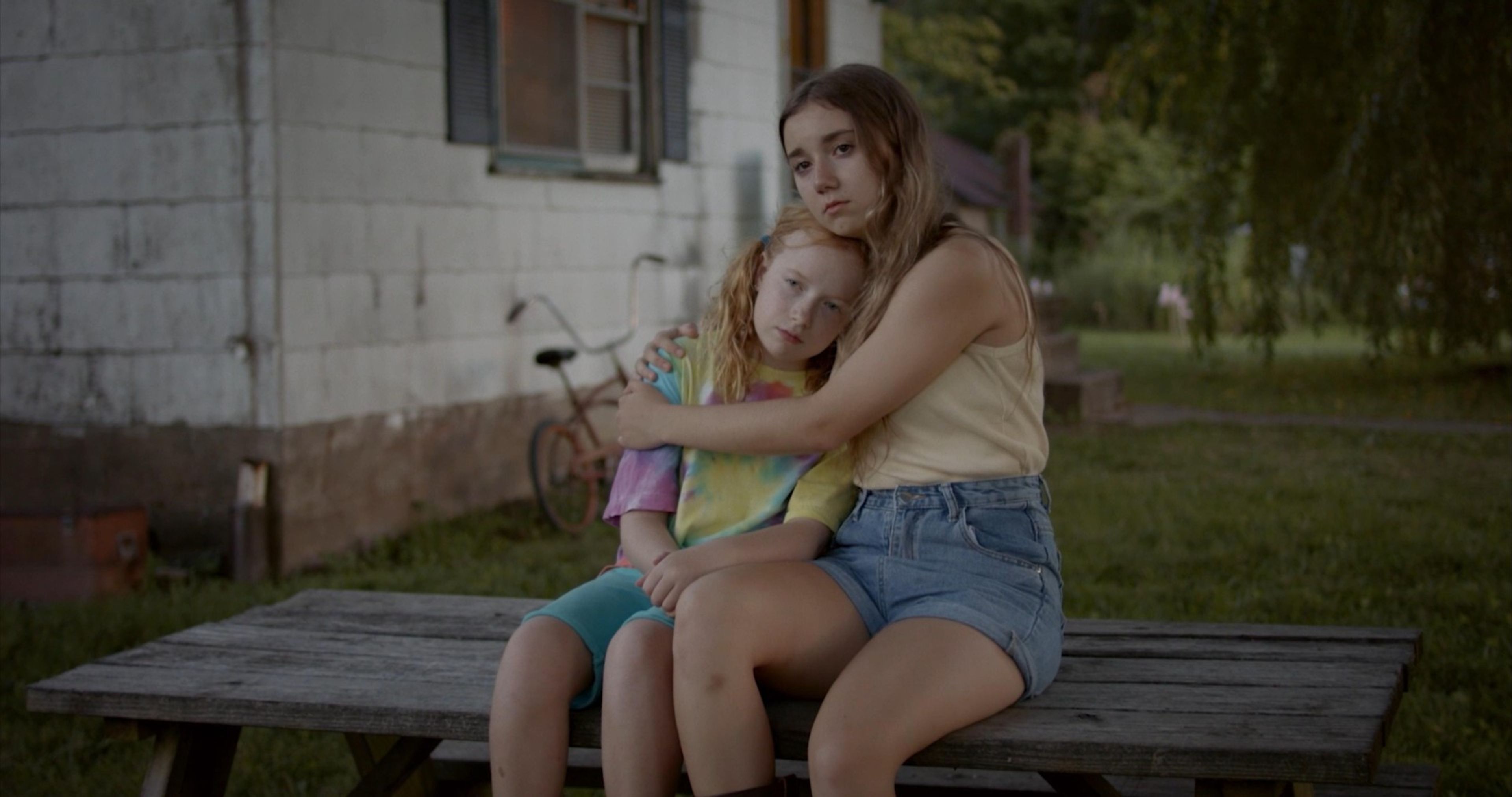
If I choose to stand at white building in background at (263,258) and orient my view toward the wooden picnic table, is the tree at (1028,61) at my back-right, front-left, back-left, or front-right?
back-left

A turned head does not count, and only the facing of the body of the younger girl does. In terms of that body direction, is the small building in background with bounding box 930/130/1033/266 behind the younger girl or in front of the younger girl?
behind

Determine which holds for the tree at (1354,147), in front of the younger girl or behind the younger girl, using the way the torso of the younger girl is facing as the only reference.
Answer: behind

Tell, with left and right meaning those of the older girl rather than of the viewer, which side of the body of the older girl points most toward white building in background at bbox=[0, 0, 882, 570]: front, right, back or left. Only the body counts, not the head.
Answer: right

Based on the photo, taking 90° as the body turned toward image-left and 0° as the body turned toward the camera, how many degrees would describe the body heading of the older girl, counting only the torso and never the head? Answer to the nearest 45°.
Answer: approximately 45°

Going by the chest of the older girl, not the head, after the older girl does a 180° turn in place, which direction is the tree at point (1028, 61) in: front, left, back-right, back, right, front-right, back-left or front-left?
front-left

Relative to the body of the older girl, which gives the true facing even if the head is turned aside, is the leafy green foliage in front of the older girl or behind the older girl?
behind

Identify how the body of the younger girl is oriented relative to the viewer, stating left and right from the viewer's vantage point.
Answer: facing the viewer and to the left of the viewer

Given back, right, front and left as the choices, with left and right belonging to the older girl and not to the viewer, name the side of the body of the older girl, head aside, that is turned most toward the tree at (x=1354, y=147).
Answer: back

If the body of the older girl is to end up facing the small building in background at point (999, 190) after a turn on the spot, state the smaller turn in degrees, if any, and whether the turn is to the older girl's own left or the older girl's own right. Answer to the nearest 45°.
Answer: approximately 135° to the older girl's own right

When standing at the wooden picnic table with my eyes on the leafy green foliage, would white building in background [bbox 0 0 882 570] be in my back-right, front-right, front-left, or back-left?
front-left
